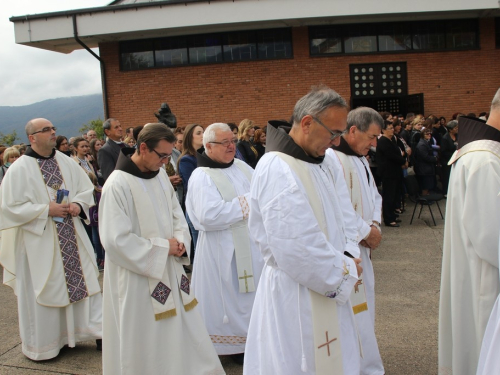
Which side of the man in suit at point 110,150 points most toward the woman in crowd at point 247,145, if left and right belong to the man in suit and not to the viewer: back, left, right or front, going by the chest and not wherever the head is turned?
front

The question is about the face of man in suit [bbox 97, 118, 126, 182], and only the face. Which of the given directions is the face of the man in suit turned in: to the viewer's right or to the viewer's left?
to the viewer's right

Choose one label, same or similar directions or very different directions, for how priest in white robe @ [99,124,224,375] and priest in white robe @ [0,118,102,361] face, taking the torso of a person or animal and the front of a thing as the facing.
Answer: same or similar directions

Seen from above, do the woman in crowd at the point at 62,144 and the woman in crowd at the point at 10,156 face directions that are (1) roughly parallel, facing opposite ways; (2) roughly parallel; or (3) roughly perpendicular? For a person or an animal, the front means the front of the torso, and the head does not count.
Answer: roughly parallel

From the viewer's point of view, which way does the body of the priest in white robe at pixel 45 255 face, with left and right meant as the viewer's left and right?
facing the viewer and to the right of the viewer

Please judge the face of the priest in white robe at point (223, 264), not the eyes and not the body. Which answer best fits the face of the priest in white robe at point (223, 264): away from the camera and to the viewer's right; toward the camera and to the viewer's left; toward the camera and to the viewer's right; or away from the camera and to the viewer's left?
toward the camera and to the viewer's right

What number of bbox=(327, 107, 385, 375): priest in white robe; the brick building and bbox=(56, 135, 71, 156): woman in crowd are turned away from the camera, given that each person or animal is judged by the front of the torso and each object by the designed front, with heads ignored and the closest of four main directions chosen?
0

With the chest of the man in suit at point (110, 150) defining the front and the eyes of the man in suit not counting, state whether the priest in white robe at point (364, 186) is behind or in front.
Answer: in front

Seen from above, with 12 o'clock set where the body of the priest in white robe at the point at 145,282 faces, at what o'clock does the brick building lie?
The brick building is roughly at 8 o'clock from the priest in white robe.

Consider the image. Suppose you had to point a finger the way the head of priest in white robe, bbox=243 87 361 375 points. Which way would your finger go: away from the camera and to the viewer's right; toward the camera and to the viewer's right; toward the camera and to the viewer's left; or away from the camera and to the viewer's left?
toward the camera and to the viewer's right

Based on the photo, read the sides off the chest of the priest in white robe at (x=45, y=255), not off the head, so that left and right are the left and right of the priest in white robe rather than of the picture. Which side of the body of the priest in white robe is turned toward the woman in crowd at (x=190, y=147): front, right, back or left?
left

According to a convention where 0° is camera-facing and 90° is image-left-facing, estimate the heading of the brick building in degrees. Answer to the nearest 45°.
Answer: approximately 0°

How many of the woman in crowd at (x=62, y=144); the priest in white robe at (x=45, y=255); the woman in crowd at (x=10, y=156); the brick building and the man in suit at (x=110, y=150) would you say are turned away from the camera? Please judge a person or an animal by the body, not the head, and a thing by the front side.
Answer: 0
